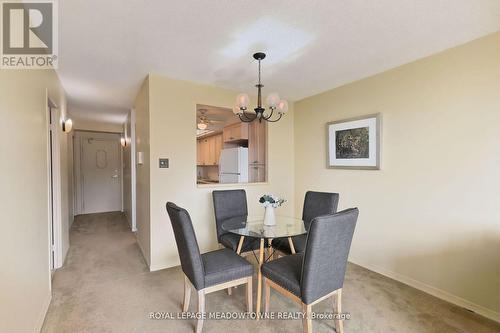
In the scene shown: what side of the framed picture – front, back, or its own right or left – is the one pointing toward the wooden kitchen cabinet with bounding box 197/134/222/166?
right

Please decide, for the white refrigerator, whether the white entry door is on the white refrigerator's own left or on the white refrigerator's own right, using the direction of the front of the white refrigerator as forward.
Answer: on the white refrigerator's own right

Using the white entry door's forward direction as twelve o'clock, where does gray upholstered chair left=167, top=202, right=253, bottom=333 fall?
The gray upholstered chair is roughly at 12 o'clock from the white entry door.

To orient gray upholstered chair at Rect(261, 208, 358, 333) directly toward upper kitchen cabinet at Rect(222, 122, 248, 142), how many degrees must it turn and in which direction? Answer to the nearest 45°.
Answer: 0° — it already faces it

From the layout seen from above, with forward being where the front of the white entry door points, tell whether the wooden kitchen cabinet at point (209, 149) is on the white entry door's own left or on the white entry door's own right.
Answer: on the white entry door's own left

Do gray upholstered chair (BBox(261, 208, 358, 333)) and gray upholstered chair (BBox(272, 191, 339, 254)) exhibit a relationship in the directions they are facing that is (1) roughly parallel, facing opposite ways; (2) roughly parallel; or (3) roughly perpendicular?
roughly perpendicular

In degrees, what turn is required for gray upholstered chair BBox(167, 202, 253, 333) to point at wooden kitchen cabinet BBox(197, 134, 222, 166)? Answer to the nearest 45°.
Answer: approximately 45° to its left

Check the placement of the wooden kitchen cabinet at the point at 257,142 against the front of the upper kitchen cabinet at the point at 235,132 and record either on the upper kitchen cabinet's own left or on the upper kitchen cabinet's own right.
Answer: on the upper kitchen cabinet's own left
